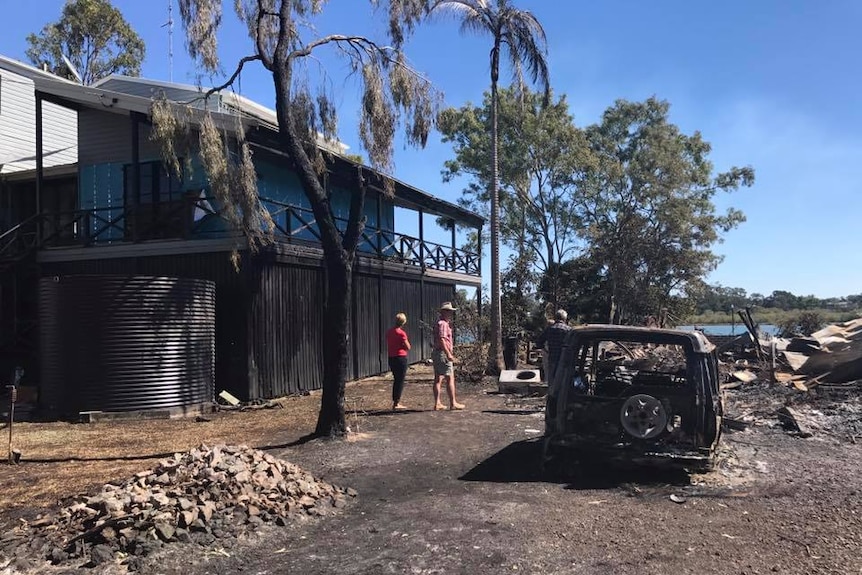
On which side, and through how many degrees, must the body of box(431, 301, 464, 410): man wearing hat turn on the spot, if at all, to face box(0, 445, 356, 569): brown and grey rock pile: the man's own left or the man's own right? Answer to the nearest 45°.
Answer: approximately 90° to the man's own right

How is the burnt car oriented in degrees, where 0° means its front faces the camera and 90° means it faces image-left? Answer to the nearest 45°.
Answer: approximately 180°

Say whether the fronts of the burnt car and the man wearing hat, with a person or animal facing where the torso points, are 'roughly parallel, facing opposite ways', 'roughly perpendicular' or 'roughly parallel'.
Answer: roughly perpendicular

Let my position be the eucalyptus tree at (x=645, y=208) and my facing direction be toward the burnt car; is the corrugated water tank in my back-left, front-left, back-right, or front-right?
front-right

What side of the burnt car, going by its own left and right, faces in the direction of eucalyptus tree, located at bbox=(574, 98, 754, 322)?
front

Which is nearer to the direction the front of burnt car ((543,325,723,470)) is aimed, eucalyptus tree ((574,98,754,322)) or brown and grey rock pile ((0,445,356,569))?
the eucalyptus tree
